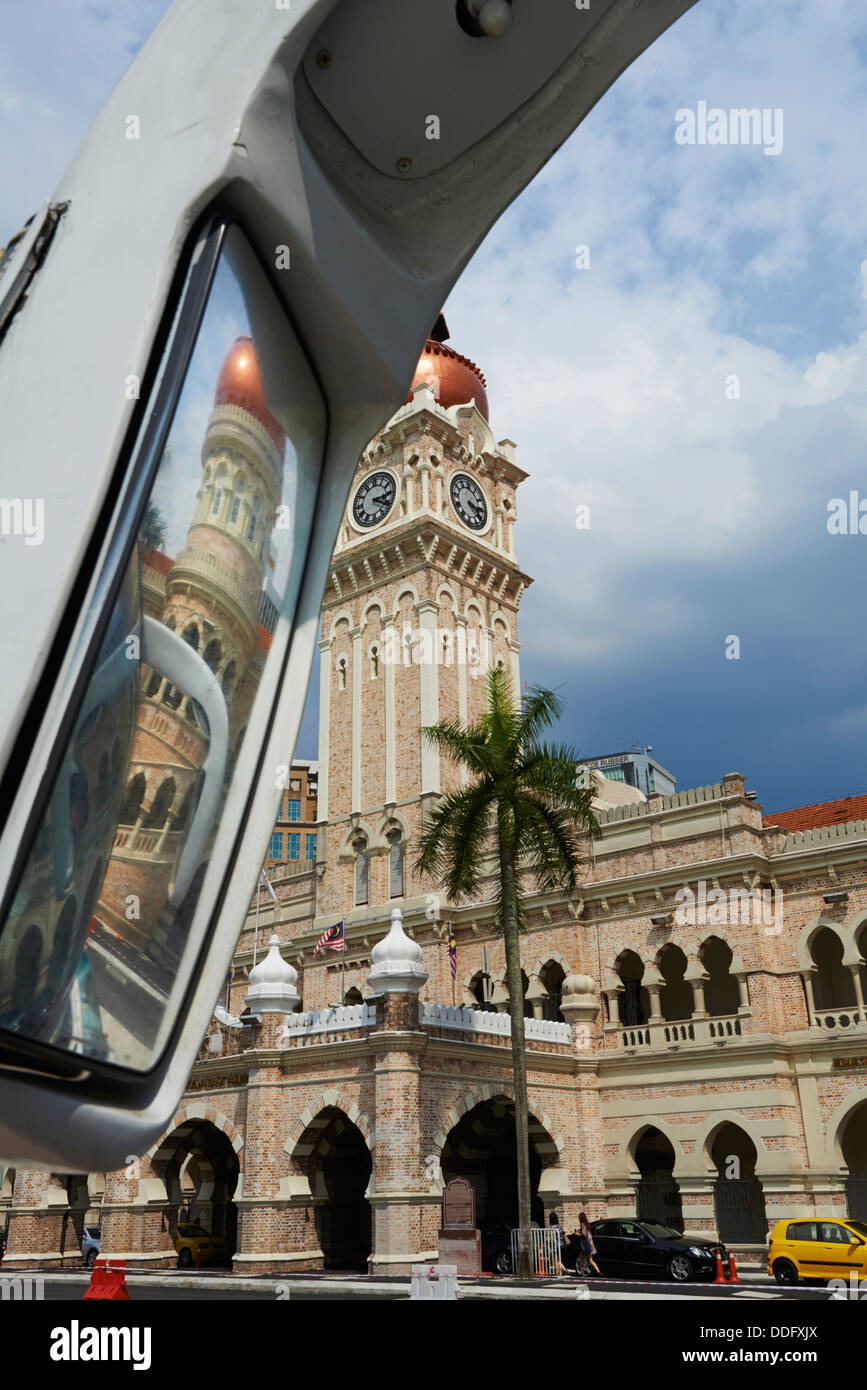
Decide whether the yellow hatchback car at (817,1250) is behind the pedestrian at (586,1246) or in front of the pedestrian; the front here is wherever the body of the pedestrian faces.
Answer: behind

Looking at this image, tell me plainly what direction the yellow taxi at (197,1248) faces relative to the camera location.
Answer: facing the viewer and to the right of the viewer

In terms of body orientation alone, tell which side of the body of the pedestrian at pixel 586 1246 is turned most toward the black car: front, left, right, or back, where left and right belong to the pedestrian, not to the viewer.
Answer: back

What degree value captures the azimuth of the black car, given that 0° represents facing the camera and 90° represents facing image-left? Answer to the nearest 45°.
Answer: approximately 315°

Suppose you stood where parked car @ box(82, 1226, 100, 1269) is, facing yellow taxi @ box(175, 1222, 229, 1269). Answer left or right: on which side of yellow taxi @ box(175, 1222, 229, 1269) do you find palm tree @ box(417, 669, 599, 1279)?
right

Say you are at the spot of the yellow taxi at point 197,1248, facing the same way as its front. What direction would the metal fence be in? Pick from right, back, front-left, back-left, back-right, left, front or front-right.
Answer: front
